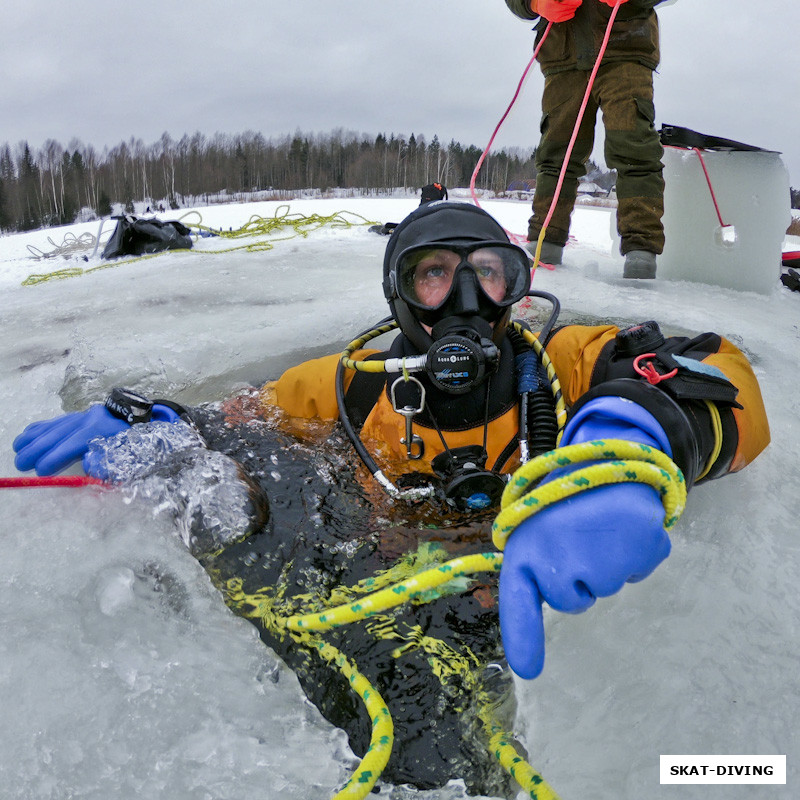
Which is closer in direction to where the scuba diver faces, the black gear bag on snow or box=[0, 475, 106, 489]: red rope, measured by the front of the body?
the red rope

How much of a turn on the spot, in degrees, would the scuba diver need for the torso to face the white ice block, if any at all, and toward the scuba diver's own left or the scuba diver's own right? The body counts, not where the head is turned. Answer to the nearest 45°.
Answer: approximately 135° to the scuba diver's own left

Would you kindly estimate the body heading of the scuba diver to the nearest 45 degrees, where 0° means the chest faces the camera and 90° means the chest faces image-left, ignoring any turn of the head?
approximately 0°

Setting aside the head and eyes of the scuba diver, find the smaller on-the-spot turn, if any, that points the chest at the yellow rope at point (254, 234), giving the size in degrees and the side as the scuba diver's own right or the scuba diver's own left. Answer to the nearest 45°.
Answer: approximately 180°

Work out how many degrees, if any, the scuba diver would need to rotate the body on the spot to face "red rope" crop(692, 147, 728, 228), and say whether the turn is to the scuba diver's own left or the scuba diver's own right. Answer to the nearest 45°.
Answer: approximately 135° to the scuba diver's own left

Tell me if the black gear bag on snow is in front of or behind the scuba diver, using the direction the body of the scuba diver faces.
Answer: behind

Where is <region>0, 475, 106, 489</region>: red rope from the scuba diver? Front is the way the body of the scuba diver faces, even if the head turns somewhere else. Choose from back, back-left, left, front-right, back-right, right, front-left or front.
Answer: right

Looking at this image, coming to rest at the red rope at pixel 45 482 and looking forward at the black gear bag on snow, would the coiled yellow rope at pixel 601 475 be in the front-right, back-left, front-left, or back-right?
back-right
